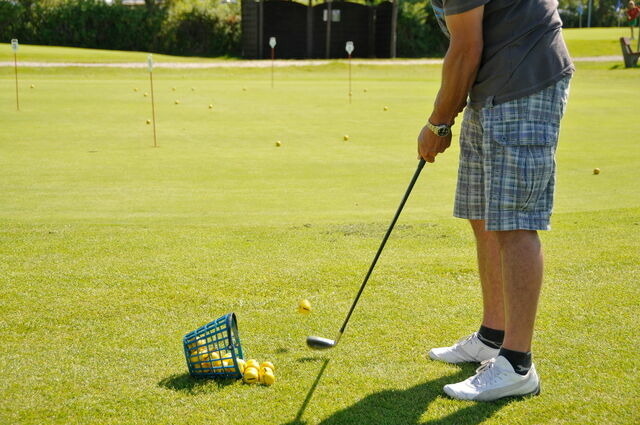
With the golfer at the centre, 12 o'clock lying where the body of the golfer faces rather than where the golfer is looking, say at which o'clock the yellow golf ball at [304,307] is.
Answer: The yellow golf ball is roughly at 1 o'clock from the golfer.

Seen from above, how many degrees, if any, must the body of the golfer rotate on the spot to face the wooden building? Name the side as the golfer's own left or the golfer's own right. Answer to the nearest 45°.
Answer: approximately 90° to the golfer's own right

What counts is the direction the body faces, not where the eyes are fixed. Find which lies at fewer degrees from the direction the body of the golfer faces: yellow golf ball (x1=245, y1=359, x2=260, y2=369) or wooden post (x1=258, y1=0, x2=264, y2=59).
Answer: the yellow golf ball

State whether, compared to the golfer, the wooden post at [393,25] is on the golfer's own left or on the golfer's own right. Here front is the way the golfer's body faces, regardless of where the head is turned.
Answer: on the golfer's own right

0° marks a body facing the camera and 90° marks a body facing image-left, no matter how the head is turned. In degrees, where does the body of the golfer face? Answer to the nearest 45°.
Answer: approximately 90°

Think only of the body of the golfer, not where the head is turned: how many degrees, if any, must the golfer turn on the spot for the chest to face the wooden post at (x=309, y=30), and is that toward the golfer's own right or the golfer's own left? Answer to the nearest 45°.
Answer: approximately 90° to the golfer's own right

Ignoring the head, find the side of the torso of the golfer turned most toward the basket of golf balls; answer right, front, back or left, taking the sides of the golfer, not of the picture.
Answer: front

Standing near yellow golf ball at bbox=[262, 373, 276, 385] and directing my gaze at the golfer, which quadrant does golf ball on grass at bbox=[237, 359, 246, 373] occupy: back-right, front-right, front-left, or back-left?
back-left

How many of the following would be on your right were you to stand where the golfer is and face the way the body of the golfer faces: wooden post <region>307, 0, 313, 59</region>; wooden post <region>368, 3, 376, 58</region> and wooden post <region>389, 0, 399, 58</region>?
3

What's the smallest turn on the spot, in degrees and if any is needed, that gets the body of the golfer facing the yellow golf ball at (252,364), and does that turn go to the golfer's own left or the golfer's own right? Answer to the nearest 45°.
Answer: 0° — they already face it

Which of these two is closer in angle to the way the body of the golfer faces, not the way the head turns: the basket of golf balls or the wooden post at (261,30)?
the basket of golf balls

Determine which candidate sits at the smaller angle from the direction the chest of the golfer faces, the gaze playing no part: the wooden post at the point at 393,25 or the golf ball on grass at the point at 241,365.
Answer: the golf ball on grass

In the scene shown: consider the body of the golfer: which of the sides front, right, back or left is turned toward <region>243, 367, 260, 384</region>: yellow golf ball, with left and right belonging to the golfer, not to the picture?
front

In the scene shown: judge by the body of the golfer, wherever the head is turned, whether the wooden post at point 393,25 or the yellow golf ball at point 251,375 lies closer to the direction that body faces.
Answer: the yellow golf ball
